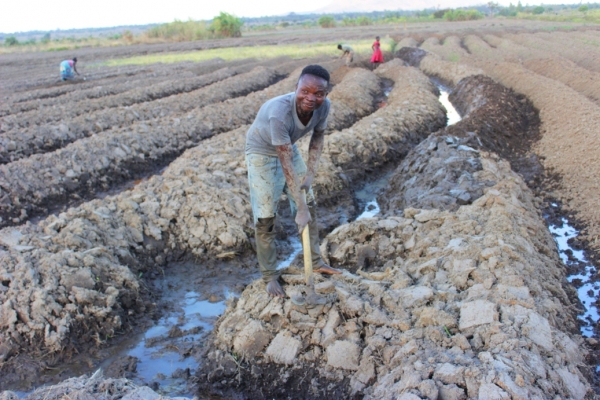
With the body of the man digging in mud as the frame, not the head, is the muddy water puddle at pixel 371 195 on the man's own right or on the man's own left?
on the man's own left

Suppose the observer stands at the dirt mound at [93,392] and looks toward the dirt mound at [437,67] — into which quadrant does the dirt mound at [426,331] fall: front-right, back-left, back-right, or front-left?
front-right

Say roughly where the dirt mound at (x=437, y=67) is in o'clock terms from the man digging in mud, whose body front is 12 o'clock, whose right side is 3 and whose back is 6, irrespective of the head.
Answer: The dirt mound is roughly at 8 o'clock from the man digging in mud.

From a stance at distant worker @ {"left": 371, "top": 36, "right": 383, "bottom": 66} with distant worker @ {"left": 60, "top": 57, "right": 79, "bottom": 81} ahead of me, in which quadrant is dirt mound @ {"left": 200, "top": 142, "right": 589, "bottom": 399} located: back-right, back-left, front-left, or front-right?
front-left

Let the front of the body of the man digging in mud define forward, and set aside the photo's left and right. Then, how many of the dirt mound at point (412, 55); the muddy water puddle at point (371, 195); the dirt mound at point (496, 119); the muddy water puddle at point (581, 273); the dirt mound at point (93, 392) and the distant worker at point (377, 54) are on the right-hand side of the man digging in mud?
1

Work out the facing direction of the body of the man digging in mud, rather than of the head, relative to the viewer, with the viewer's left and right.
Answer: facing the viewer and to the right of the viewer

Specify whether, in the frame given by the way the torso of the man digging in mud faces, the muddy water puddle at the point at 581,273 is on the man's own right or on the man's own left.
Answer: on the man's own left

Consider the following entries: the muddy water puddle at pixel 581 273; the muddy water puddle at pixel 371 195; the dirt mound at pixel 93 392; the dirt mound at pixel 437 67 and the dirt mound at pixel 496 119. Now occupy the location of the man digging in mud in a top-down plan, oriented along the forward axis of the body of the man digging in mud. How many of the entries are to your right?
1

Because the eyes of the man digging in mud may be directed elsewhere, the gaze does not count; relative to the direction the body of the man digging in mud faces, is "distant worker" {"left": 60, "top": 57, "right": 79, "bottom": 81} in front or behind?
behind

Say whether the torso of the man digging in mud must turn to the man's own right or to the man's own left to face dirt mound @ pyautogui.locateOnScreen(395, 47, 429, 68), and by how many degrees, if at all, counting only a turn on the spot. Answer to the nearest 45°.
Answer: approximately 135° to the man's own left

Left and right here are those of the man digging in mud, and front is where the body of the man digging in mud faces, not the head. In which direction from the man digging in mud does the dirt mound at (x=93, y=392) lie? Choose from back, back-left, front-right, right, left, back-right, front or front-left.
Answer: right
